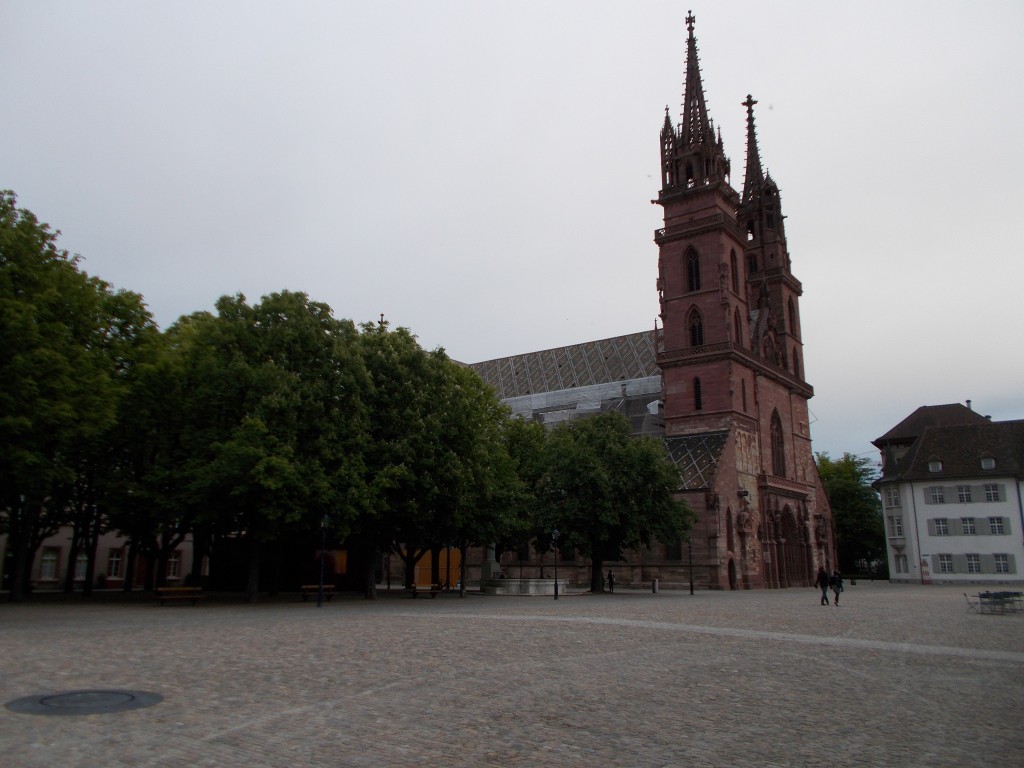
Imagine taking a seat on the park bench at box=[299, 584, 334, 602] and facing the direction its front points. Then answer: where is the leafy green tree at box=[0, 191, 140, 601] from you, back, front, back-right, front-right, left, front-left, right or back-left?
front-right

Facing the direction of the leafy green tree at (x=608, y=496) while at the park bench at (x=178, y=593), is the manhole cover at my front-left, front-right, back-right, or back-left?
back-right

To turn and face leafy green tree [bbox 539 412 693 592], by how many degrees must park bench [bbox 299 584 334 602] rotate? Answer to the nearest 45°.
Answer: approximately 90° to its left

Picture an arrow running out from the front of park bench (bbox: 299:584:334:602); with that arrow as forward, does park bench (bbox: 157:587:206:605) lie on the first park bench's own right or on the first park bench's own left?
on the first park bench's own right

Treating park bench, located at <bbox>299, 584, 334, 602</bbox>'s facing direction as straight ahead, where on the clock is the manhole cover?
The manhole cover is roughly at 12 o'clock from the park bench.

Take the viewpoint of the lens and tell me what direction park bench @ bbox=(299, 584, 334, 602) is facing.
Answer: facing the viewer
